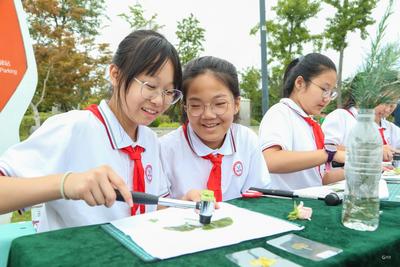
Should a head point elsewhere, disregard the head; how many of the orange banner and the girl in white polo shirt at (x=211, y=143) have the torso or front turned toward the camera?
2

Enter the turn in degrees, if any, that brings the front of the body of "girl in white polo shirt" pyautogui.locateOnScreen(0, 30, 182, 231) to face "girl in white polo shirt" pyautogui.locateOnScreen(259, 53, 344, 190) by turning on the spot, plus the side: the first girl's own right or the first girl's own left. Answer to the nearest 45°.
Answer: approximately 90° to the first girl's own left

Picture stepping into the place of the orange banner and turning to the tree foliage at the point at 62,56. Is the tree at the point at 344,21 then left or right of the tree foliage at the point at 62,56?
right

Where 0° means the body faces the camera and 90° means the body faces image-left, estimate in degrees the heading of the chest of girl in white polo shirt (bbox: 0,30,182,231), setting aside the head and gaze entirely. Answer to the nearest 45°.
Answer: approximately 315°

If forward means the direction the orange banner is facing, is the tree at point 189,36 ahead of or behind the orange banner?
behind

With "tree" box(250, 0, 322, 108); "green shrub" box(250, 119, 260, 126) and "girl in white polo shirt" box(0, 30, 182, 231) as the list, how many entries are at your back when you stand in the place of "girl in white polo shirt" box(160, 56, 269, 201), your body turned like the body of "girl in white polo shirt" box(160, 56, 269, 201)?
2

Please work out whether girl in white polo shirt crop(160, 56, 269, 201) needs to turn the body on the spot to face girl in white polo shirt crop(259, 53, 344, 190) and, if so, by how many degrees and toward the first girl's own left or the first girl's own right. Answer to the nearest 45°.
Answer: approximately 135° to the first girl's own left

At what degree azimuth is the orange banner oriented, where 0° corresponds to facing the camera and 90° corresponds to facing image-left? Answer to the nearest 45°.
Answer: approximately 0°

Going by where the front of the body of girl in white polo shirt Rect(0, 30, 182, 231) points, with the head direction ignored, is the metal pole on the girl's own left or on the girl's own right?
on the girl's own left

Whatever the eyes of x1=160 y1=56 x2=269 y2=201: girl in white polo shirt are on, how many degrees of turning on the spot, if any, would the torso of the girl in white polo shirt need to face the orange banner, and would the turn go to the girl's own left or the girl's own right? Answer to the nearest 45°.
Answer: approximately 135° to the girl's own right

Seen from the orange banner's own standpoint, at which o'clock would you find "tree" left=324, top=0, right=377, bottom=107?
The tree is roughly at 8 o'clock from the orange banner.

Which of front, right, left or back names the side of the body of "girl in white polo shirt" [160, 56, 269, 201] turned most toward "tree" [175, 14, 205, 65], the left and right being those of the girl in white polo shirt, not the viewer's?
back
